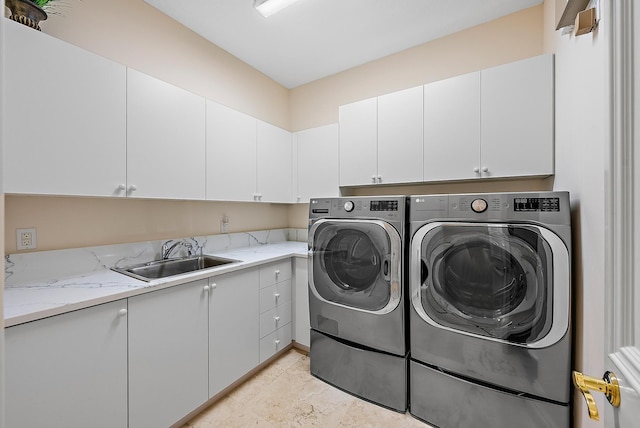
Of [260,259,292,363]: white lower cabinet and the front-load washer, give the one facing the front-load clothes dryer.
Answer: the white lower cabinet

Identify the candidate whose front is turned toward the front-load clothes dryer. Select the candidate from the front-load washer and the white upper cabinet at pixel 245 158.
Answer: the white upper cabinet

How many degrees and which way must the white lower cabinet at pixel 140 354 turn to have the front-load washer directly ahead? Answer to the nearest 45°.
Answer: approximately 45° to its left

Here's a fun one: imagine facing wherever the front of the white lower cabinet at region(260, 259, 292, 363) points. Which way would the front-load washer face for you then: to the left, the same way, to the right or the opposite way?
to the right

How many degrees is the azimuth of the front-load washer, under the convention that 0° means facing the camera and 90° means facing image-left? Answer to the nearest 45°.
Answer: approximately 45°

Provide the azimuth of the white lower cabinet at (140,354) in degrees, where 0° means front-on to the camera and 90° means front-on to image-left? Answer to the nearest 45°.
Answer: approximately 315°
